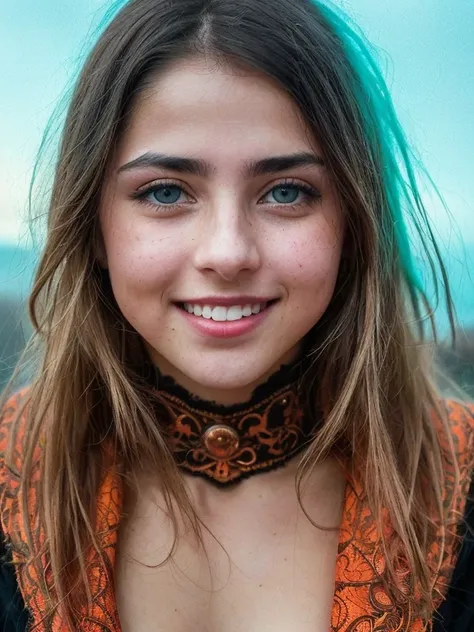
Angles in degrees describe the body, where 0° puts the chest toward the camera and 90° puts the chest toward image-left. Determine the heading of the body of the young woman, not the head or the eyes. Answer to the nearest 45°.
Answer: approximately 0°
